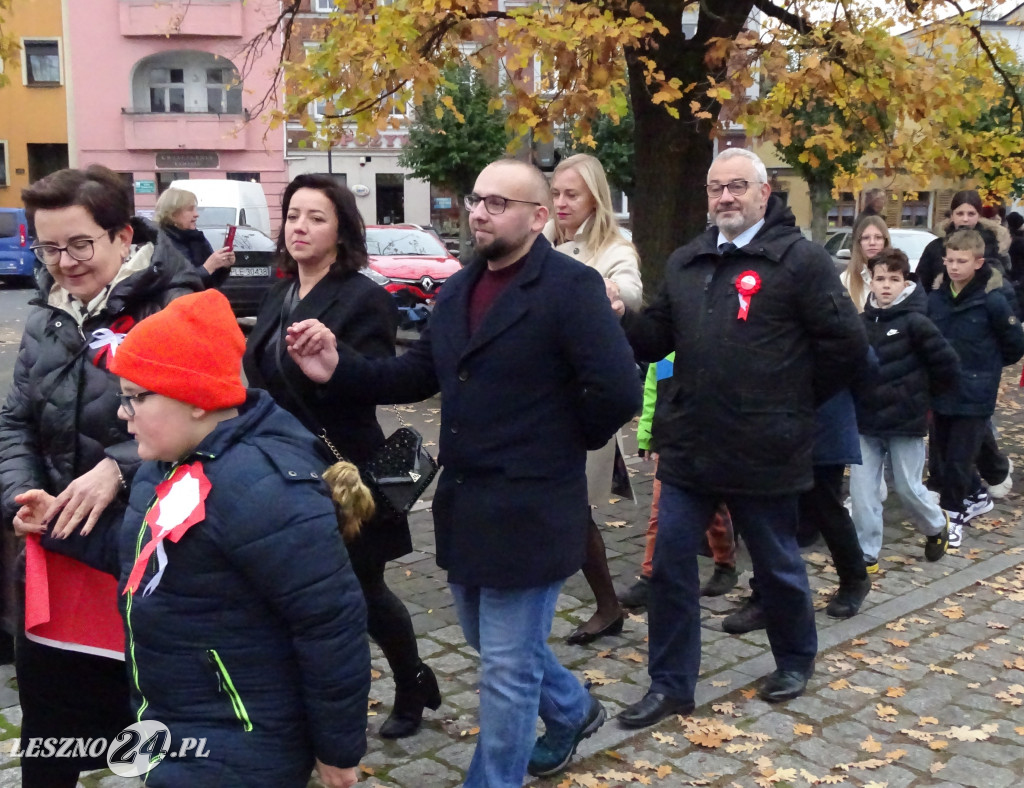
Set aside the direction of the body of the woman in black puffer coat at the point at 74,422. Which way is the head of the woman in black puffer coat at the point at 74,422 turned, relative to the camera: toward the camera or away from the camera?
toward the camera

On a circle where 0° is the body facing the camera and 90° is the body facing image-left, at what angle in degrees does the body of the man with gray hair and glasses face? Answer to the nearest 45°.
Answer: approximately 45°

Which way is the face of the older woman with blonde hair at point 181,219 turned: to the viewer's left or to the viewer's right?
to the viewer's right

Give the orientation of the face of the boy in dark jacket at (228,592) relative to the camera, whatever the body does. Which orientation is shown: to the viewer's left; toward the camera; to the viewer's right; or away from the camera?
to the viewer's left

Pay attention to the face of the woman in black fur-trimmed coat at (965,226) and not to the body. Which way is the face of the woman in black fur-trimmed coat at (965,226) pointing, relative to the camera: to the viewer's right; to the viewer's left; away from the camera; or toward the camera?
toward the camera

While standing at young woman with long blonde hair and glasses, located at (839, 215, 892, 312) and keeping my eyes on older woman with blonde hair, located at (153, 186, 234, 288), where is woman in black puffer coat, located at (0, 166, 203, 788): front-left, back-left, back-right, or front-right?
front-left

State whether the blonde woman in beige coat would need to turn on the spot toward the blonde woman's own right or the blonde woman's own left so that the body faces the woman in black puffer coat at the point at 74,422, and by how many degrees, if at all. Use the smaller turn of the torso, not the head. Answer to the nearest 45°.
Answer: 0° — they already face them

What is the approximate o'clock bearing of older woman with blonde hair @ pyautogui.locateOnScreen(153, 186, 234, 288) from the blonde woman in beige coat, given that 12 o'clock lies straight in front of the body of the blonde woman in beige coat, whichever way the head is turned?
The older woman with blonde hair is roughly at 3 o'clock from the blonde woman in beige coat.

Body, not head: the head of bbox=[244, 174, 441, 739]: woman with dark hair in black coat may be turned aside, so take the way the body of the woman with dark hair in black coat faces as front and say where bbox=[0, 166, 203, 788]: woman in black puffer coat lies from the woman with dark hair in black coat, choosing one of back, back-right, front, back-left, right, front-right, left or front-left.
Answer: front

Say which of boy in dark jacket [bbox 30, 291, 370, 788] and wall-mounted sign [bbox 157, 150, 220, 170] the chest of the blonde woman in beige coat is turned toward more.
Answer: the boy in dark jacket

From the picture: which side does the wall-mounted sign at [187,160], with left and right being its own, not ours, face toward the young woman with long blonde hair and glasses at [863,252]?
front

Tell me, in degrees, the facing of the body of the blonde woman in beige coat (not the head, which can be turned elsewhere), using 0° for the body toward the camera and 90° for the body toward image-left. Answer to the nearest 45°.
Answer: approximately 45°
